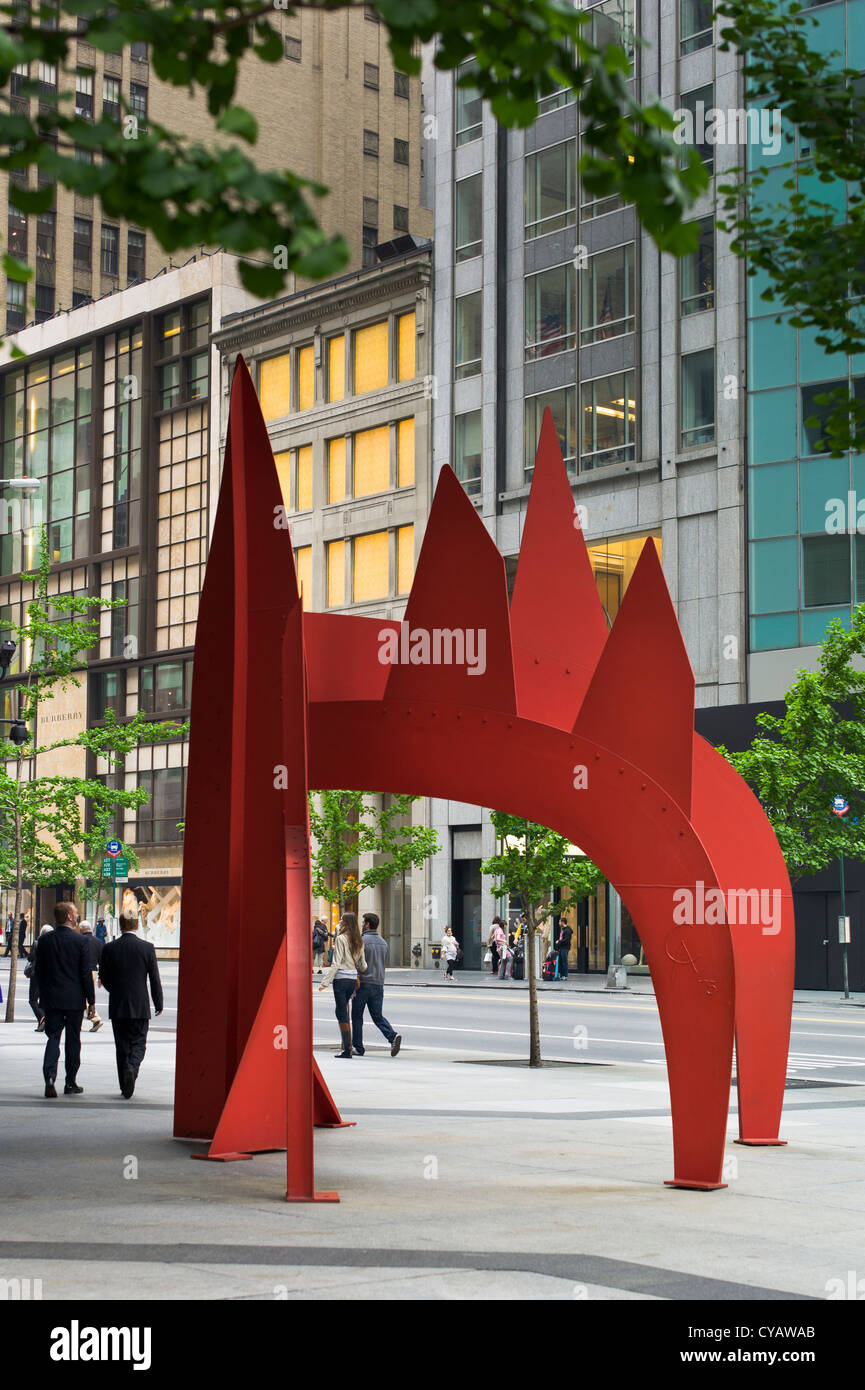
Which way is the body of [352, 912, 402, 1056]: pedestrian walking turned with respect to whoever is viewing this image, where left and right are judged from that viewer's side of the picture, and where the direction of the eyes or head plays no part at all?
facing away from the viewer and to the left of the viewer

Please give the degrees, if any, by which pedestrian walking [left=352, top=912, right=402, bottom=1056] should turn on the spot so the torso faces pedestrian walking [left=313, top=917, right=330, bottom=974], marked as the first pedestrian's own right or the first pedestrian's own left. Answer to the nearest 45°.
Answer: approximately 45° to the first pedestrian's own right

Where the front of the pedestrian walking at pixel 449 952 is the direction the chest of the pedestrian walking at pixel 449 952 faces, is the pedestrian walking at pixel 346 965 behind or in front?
in front

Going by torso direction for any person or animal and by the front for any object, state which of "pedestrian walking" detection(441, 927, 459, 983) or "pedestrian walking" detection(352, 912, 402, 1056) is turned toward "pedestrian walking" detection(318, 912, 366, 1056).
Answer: "pedestrian walking" detection(441, 927, 459, 983)

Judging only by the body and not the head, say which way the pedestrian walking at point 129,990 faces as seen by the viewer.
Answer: away from the camera

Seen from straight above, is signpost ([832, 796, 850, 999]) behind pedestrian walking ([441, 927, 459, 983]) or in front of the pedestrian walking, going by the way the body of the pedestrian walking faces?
in front

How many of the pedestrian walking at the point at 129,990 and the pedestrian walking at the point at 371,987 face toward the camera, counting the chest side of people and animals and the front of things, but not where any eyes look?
0

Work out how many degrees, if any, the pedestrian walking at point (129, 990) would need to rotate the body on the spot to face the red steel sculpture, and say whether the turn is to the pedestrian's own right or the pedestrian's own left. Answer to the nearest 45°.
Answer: approximately 135° to the pedestrian's own right

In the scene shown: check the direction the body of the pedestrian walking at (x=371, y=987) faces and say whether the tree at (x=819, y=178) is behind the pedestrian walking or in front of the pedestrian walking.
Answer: behind

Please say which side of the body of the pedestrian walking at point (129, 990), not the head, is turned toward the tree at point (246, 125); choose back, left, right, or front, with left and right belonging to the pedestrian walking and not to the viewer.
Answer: back

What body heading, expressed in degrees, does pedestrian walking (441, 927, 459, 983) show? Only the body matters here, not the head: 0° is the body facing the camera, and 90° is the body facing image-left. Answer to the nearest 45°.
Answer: approximately 0°
